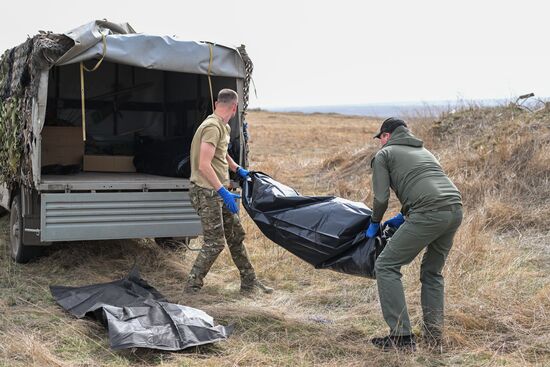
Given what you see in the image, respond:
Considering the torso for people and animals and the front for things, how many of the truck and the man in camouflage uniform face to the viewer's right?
1

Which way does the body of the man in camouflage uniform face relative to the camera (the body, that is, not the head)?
to the viewer's right

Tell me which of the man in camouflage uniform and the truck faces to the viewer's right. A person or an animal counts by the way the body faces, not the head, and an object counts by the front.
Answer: the man in camouflage uniform

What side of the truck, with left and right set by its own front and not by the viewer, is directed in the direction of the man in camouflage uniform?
back

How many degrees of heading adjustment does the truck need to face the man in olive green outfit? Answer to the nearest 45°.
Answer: approximately 180°

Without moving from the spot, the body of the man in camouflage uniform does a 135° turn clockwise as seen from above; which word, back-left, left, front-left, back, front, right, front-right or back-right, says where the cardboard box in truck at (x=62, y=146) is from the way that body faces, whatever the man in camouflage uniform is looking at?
right

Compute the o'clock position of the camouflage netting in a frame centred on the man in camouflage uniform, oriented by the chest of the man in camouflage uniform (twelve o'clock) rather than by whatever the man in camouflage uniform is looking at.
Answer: The camouflage netting is roughly at 7 o'clock from the man in camouflage uniform.

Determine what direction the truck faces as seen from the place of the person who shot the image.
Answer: facing away from the viewer and to the left of the viewer
